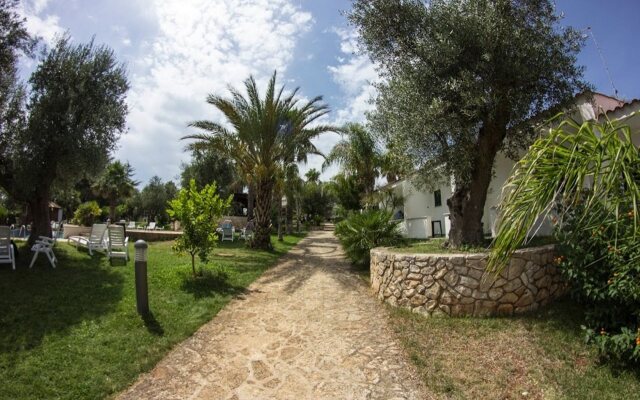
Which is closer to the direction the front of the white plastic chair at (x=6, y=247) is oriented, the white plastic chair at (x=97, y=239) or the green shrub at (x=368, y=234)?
the white plastic chair

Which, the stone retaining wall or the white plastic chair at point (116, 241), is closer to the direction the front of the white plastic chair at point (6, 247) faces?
the stone retaining wall

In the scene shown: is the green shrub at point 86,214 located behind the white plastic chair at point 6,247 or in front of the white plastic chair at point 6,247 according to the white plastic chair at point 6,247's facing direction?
in front

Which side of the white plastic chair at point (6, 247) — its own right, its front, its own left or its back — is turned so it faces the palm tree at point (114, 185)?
front

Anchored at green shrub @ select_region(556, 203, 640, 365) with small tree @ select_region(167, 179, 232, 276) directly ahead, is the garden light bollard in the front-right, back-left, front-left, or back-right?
front-left
